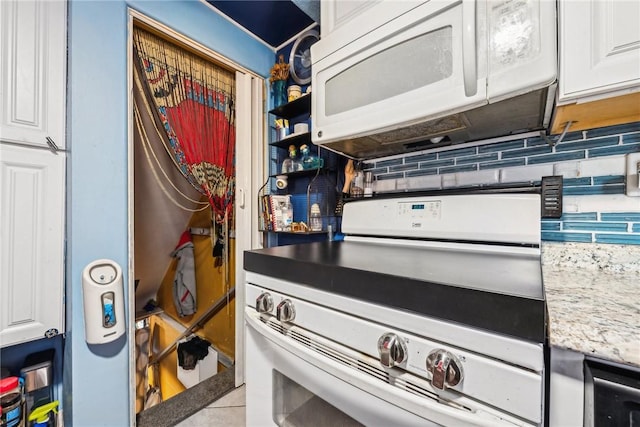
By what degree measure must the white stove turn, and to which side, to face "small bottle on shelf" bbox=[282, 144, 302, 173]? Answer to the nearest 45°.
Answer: approximately 90° to its right

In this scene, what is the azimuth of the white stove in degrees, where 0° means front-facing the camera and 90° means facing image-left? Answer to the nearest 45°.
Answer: approximately 45°

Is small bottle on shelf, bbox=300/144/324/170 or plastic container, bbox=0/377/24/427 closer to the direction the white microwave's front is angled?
the plastic container

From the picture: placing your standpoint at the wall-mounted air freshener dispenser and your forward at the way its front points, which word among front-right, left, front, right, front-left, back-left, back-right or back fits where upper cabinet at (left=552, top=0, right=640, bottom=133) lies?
front-left

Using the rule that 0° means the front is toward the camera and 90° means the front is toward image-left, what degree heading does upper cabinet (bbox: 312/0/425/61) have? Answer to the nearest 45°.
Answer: approximately 45°

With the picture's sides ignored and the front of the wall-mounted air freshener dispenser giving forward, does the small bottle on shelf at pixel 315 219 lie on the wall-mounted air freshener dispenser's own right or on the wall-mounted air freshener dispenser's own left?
on the wall-mounted air freshener dispenser's own left

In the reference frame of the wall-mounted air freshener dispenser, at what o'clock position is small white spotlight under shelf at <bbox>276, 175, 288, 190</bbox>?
The small white spotlight under shelf is roughly at 9 o'clock from the wall-mounted air freshener dispenser.
